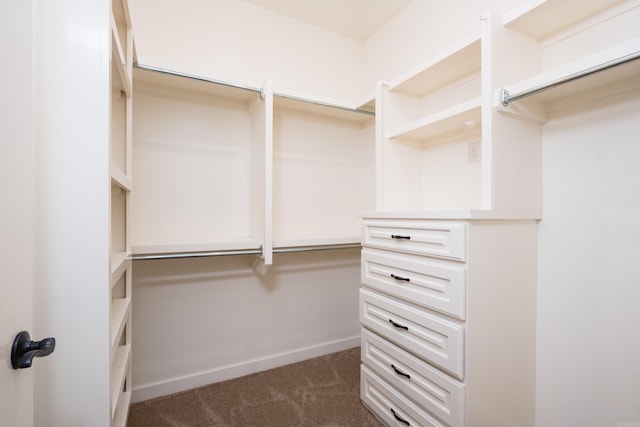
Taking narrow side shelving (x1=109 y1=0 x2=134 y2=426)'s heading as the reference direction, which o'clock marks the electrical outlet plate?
The electrical outlet plate is roughly at 1 o'clock from the narrow side shelving.

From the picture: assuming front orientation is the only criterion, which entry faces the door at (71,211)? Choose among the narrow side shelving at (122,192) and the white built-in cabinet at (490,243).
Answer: the white built-in cabinet

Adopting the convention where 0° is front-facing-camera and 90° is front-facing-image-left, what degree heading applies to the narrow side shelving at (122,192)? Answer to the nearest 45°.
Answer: approximately 270°

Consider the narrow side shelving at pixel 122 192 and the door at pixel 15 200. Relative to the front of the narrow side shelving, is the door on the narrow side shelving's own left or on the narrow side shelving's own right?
on the narrow side shelving's own right

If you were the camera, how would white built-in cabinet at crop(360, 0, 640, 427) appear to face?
facing the viewer and to the left of the viewer

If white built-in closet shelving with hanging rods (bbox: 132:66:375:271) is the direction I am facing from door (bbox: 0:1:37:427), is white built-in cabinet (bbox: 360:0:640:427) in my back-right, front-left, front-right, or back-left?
front-right

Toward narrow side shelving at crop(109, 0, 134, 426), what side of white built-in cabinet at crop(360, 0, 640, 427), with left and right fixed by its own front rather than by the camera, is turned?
front

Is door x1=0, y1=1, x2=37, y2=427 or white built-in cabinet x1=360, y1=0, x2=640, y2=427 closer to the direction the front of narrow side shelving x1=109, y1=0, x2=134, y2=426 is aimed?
the white built-in cabinet

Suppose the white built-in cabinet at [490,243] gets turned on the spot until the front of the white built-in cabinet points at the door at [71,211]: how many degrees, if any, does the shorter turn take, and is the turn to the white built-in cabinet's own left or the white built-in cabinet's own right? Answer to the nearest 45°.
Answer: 0° — it already faces it

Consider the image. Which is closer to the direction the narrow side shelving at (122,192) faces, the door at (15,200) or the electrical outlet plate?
the electrical outlet plate

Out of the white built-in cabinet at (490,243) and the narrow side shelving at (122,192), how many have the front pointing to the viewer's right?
1

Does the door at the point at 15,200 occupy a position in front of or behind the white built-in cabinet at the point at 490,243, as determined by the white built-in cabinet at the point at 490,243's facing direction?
in front

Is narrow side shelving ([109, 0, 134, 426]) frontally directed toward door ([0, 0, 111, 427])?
no
